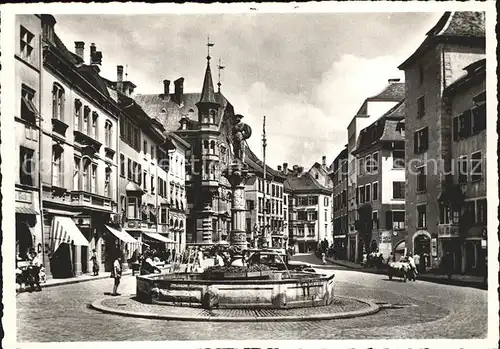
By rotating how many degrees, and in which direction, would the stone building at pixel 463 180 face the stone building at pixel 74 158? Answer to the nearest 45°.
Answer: approximately 45° to its right

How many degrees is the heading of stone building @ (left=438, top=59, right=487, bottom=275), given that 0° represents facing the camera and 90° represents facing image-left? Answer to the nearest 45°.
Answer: approximately 45°

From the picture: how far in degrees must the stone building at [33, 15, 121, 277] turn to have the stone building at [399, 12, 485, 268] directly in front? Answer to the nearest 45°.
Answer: approximately 45° to its left

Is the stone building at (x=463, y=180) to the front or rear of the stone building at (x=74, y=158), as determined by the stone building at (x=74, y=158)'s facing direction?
to the front

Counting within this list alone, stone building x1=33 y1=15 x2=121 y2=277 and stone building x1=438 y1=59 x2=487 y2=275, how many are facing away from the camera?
0

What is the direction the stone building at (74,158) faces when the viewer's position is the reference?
facing the viewer and to the right of the viewer

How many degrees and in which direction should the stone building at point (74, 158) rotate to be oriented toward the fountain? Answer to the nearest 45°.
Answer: approximately 45° to its right
